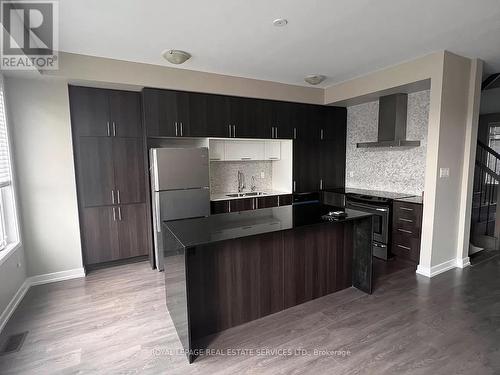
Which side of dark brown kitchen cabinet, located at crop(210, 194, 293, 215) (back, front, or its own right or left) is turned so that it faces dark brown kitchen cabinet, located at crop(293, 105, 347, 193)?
left

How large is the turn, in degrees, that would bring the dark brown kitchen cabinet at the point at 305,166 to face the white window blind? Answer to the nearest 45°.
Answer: approximately 90° to its right

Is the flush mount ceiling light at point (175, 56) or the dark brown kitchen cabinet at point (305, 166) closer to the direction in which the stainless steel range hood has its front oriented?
the flush mount ceiling light

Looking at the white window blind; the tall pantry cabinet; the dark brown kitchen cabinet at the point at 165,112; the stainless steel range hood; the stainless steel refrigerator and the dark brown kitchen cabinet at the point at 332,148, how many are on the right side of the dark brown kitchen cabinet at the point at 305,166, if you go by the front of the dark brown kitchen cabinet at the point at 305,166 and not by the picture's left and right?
4

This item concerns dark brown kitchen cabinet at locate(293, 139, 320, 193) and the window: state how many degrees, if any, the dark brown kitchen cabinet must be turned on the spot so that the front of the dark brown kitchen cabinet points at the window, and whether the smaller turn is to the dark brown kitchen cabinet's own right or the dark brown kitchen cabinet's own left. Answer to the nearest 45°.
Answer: approximately 90° to the dark brown kitchen cabinet's own right

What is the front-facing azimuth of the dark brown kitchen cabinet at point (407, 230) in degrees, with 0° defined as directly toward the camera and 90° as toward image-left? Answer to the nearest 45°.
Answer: approximately 45°

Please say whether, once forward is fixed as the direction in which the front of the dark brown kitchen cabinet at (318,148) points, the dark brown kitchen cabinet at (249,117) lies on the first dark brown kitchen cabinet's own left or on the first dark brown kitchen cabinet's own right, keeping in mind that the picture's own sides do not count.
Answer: on the first dark brown kitchen cabinet's own right

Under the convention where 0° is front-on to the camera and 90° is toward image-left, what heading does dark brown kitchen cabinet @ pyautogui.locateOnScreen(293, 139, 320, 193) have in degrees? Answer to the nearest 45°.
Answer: approximately 315°

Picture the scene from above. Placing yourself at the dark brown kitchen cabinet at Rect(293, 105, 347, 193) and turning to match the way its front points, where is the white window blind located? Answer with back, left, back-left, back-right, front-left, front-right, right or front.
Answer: right

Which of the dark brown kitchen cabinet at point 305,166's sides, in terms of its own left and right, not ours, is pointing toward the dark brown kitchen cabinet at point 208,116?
right
